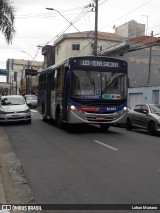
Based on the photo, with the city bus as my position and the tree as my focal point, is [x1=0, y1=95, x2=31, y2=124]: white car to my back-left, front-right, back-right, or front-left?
front-right

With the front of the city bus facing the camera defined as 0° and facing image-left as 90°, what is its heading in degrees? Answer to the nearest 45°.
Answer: approximately 315°

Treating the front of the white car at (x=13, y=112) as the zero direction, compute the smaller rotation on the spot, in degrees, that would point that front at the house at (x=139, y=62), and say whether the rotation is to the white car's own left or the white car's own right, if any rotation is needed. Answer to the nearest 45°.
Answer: approximately 135° to the white car's own left

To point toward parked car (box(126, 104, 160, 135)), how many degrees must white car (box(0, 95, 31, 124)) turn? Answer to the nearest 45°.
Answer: approximately 45° to its left

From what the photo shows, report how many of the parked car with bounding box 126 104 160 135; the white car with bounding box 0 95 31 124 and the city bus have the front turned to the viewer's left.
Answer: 0

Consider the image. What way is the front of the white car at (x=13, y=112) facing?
toward the camera

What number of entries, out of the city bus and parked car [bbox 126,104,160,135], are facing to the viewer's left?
0

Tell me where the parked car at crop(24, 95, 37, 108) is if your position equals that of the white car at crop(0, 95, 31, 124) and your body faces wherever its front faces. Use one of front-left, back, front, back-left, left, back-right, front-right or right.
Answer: back

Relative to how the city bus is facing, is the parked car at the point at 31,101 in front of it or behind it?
behind
